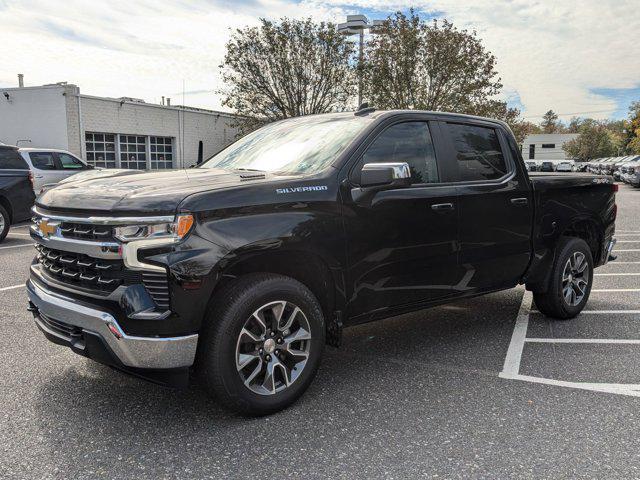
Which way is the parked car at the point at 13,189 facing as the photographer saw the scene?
facing the viewer and to the left of the viewer

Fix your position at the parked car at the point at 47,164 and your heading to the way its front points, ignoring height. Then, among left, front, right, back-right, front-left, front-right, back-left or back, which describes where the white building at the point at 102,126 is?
left

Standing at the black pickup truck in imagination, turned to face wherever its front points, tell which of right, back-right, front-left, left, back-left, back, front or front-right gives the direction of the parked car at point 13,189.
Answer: right

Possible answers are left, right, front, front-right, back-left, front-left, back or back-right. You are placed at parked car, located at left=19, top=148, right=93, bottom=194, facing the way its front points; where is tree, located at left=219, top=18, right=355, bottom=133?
front-left

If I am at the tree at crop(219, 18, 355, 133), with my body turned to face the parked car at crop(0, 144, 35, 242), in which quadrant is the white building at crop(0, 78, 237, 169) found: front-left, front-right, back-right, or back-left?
front-right

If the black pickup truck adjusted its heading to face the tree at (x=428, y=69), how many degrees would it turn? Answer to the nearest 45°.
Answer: approximately 135° to its right

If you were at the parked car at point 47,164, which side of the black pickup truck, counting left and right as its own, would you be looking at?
right

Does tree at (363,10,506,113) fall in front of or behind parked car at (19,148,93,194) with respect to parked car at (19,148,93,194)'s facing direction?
in front

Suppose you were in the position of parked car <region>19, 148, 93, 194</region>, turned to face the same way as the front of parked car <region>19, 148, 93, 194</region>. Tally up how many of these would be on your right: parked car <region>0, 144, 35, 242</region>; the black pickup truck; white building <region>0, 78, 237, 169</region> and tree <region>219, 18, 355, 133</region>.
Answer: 2

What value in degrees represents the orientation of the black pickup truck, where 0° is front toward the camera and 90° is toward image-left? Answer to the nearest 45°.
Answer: approximately 45°

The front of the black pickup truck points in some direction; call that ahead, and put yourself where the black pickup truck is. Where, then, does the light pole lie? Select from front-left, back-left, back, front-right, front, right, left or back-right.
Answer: back-right

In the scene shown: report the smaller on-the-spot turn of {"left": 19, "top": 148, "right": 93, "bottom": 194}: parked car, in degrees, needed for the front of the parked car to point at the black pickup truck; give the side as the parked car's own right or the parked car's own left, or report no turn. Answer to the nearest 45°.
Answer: approximately 90° to the parked car's own right
